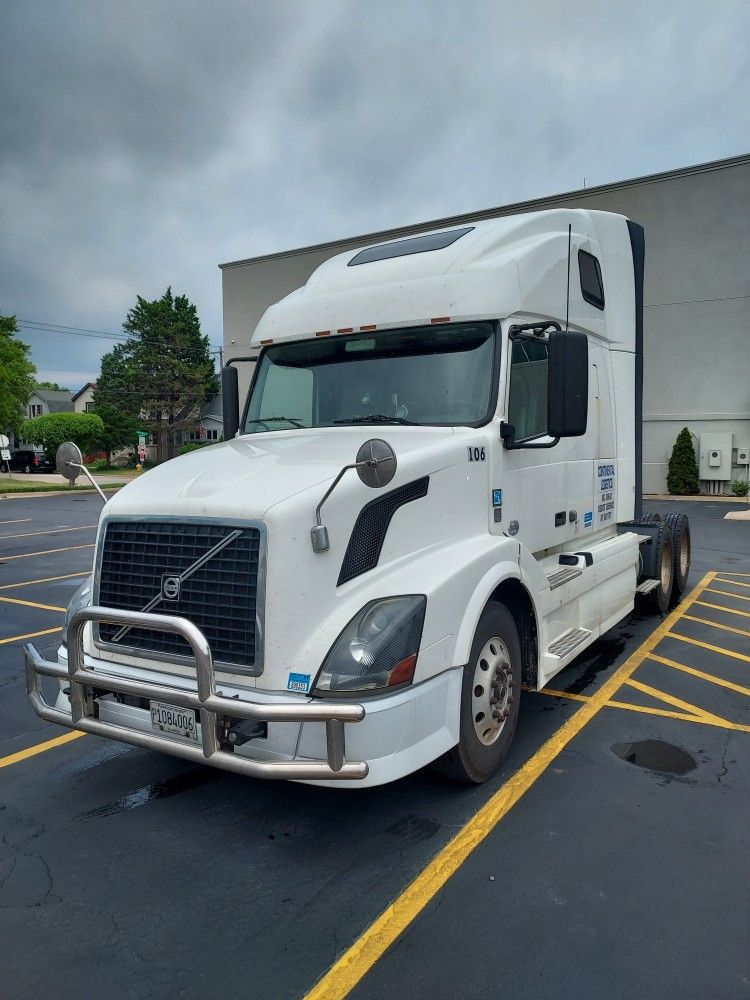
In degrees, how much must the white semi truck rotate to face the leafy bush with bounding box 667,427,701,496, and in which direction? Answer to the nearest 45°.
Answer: approximately 180°

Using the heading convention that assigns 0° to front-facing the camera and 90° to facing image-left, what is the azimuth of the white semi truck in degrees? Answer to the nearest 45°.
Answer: approximately 45°
